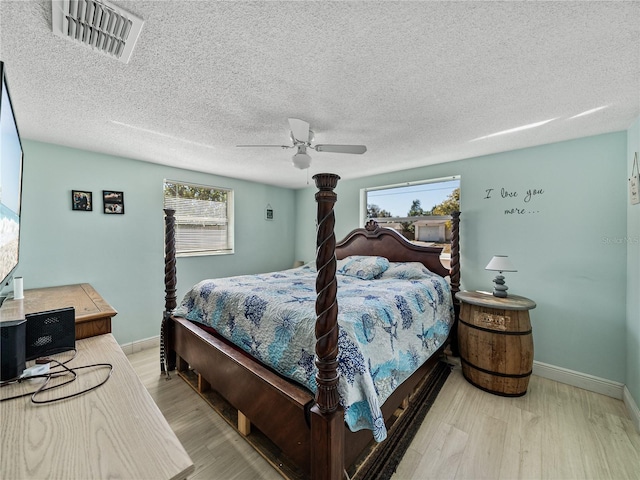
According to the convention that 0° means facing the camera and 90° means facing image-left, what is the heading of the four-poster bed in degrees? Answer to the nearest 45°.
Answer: approximately 45°

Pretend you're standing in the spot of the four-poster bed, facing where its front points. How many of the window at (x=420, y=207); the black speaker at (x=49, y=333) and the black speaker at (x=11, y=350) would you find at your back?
1

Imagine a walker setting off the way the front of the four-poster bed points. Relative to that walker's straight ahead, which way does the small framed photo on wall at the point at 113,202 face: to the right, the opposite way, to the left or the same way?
to the left

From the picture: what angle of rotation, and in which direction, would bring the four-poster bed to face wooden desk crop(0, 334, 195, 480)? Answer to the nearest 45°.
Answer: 0° — it already faces it

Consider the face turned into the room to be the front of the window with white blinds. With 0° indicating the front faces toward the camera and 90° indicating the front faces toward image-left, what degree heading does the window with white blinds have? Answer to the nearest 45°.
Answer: approximately 315°

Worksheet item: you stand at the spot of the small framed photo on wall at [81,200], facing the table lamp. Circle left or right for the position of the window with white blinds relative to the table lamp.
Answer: left

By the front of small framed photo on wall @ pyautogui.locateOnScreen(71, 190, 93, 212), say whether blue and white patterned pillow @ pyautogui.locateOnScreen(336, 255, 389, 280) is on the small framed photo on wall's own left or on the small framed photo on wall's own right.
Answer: on the small framed photo on wall's own left

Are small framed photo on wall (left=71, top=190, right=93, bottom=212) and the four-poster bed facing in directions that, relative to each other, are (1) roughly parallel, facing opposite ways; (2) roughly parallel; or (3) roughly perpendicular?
roughly perpendicular

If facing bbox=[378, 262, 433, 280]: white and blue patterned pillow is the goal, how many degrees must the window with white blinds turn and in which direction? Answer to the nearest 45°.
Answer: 0° — it already faces it
